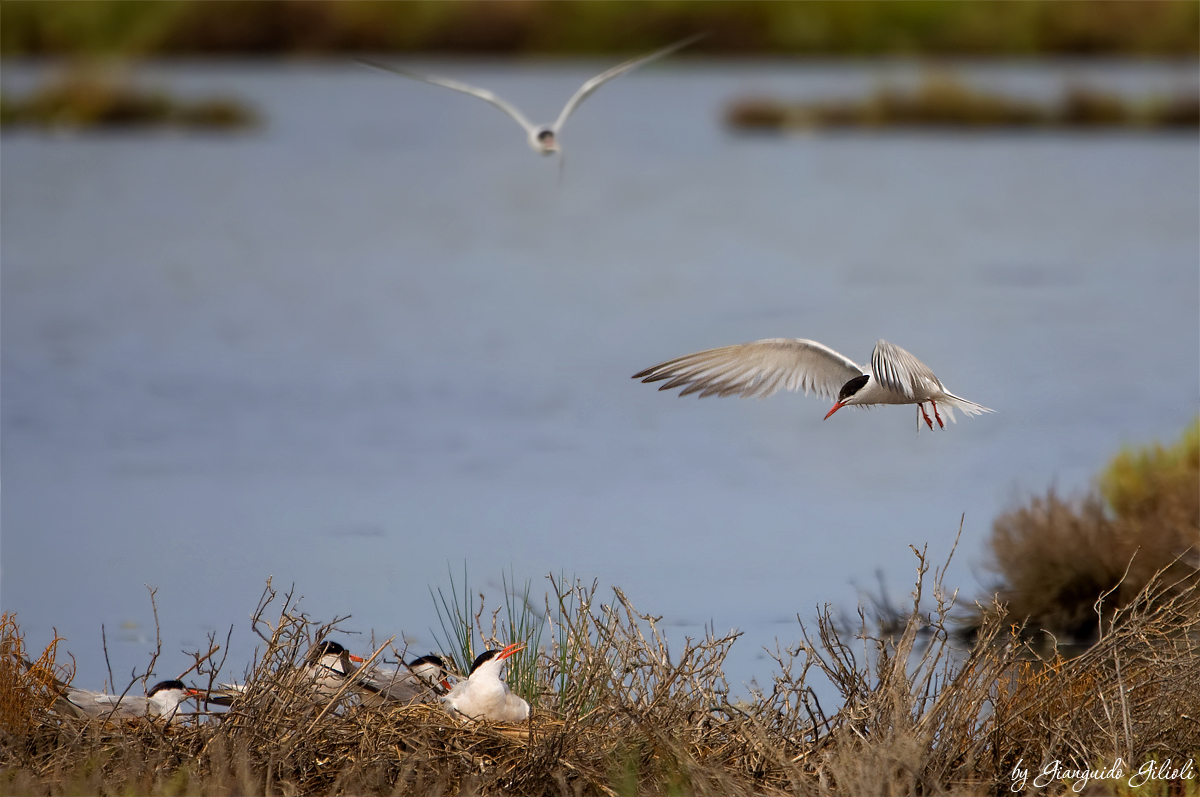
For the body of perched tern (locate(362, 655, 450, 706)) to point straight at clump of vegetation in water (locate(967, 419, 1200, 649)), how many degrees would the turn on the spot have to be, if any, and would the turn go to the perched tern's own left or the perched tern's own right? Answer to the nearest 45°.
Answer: approximately 45° to the perched tern's own left

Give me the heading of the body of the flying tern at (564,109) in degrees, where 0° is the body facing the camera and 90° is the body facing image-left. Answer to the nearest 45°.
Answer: approximately 0°

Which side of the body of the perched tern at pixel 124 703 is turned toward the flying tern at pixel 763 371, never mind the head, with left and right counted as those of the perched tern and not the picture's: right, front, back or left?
front

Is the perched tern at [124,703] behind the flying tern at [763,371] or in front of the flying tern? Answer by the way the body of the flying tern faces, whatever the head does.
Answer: in front

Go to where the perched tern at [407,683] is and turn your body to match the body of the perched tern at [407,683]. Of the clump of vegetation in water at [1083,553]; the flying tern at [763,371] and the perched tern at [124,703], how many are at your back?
1

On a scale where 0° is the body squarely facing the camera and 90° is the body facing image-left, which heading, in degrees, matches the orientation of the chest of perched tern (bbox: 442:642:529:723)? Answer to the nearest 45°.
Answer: approximately 315°

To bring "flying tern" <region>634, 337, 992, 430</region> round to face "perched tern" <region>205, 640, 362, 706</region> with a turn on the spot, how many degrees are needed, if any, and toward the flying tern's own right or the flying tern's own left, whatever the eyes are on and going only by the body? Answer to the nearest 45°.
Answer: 0° — it already faces it

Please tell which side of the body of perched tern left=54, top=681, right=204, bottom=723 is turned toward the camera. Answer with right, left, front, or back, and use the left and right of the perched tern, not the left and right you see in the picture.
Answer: right

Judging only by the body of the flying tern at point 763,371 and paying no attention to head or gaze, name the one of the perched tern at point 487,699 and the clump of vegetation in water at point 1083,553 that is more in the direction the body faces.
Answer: the perched tern

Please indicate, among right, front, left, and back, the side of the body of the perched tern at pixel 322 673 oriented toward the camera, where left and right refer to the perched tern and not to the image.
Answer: right

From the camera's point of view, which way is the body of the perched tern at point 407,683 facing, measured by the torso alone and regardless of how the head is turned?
to the viewer's right

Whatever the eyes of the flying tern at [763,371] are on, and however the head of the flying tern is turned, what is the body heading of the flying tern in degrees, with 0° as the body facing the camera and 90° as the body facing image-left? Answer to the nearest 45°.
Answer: approximately 45°
